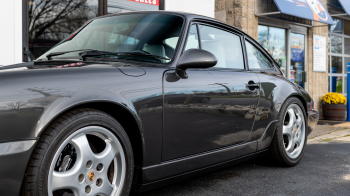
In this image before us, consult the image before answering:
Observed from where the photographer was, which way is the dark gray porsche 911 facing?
facing the viewer and to the left of the viewer

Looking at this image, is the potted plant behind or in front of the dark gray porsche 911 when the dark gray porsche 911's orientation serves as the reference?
behind
